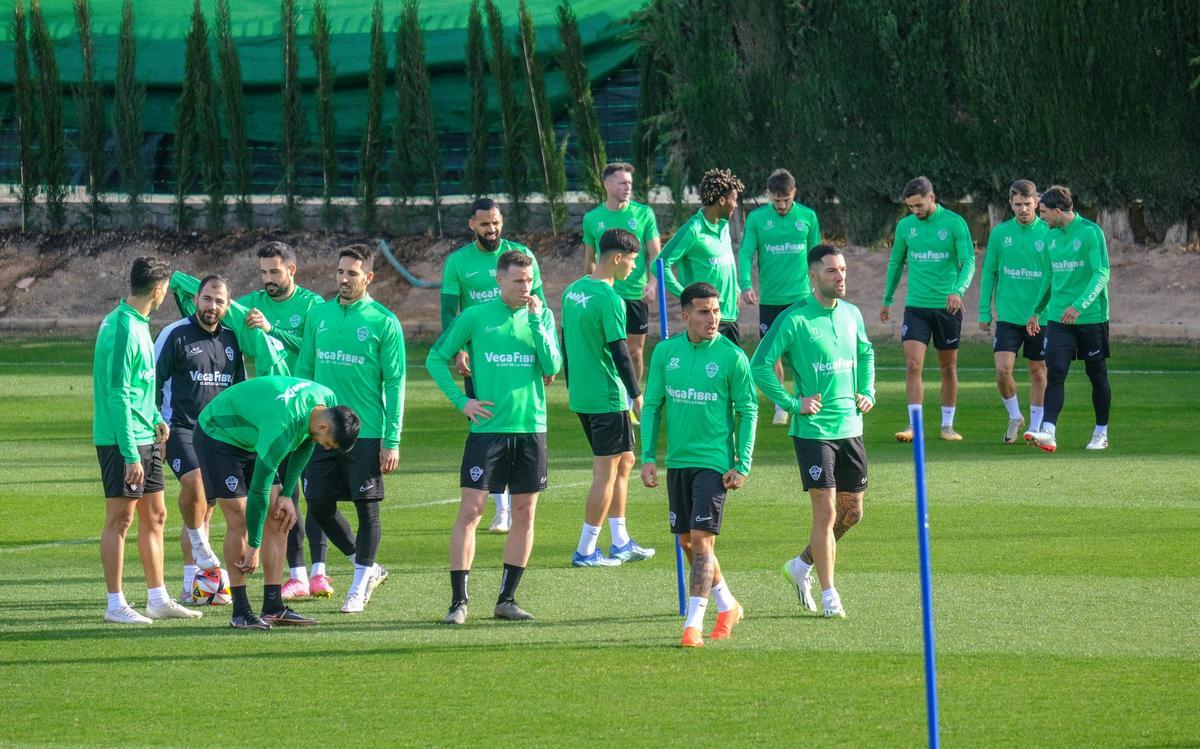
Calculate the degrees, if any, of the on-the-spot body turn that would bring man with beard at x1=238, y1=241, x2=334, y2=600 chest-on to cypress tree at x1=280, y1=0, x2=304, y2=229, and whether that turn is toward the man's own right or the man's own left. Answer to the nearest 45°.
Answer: approximately 180°

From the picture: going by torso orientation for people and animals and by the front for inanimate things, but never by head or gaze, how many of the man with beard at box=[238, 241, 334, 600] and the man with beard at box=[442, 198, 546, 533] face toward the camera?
2

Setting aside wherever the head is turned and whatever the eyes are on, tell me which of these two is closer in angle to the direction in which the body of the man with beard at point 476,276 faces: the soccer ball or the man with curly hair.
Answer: the soccer ball

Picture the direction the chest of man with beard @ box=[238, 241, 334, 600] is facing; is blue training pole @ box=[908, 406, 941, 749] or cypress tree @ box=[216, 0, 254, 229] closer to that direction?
the blue training pole

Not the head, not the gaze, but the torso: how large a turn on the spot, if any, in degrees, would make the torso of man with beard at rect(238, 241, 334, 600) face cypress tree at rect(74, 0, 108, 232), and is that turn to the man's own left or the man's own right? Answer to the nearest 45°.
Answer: approximately 180°

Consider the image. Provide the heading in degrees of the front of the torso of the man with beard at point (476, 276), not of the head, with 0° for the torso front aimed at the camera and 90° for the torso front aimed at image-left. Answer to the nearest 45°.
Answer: approximately 0°

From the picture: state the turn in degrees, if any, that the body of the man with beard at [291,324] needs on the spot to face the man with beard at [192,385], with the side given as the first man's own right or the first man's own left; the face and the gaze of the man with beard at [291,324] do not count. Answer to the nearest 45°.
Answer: approximately 45° to the first man's own right

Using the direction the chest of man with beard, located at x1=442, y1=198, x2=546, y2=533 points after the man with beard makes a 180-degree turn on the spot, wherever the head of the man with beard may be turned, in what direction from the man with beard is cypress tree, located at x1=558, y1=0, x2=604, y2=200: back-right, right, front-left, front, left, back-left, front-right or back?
front

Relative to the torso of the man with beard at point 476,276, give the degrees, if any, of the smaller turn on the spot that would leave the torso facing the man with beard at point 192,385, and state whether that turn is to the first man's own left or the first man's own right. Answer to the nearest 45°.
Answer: approximately 45° to the first man's own right

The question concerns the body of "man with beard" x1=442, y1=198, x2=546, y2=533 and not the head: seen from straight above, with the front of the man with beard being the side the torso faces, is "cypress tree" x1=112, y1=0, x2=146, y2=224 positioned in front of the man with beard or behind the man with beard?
behind

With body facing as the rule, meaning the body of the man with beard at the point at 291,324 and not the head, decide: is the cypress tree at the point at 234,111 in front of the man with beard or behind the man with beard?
behind

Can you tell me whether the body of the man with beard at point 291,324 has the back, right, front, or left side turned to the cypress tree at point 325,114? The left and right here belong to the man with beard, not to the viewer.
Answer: back
